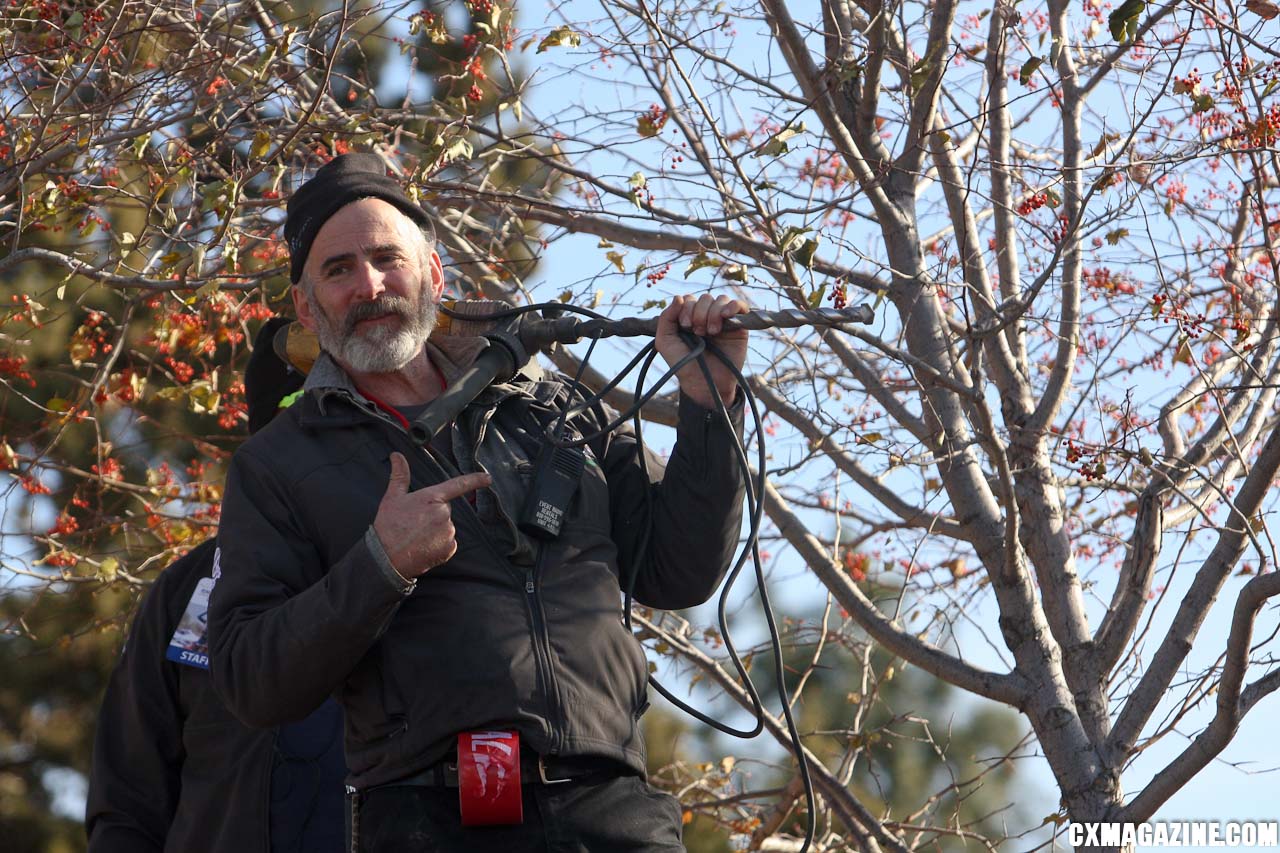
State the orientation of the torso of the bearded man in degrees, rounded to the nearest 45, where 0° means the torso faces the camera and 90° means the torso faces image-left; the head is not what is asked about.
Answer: approximately 0°

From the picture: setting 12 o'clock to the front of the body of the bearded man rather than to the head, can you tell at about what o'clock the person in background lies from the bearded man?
The person in background is roughly at 5 o'clock from the bearded man.
